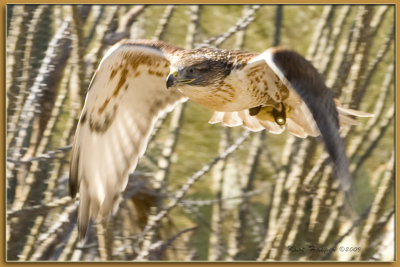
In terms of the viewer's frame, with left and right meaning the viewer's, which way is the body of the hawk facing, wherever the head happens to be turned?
facing the viewer and to the left of the viewer
